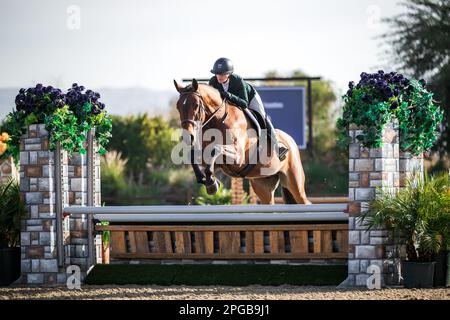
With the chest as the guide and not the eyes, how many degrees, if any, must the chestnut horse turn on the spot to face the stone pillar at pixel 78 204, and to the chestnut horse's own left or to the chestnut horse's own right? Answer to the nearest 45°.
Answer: approximately 45° to the chestnut horse's own right

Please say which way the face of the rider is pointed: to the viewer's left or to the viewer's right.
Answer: to the viewer's left

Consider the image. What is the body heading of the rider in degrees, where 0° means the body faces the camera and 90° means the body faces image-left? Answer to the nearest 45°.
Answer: approximately 45°

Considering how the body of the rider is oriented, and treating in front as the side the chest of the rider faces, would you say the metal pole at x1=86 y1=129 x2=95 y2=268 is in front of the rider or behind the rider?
in front

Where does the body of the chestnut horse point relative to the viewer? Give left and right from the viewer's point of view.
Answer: facing the viewer and to the left of the viewer

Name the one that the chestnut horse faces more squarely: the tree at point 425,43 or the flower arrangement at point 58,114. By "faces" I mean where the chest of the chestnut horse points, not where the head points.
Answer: the flower arrangement

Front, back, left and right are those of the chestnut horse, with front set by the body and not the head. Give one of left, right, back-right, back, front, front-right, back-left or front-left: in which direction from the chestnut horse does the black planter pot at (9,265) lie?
front-right

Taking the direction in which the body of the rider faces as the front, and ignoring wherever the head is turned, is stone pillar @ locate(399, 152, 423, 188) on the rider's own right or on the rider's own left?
on the rider's own left

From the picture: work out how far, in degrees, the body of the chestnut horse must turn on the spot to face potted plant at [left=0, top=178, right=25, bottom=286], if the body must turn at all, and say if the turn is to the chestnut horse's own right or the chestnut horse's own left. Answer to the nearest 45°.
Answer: approximately 45° to the chestnut horse's own right

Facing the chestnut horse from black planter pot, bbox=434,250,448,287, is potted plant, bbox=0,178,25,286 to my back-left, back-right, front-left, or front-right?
front-left

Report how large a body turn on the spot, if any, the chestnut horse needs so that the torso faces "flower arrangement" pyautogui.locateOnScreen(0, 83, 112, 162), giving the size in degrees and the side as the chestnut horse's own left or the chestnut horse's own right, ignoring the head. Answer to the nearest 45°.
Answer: approximately 45° to the chestnut horse's own right
